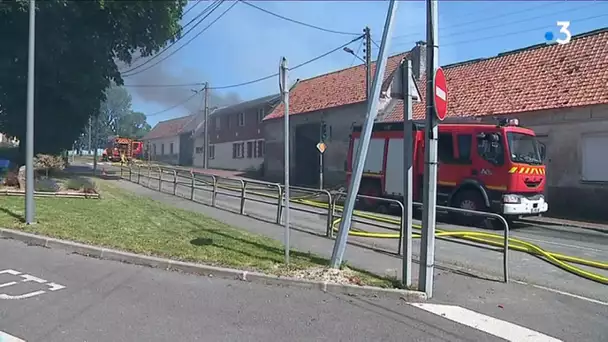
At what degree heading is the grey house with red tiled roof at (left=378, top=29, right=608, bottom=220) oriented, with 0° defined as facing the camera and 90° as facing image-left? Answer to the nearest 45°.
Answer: approximately 45°

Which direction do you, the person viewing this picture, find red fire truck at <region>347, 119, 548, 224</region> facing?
facing the viewer and to the right of the viewer

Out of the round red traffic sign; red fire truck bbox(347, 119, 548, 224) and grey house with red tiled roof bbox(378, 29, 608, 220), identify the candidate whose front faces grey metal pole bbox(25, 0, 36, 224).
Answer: the grey house with red tiled roof

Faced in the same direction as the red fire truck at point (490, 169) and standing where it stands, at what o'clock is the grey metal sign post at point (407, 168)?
The grey metal sign post is roughly at 2 o'clock from the red fire truck.

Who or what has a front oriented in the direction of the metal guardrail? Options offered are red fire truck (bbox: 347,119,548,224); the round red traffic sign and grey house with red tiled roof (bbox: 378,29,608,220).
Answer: the grey house with red tiled roof

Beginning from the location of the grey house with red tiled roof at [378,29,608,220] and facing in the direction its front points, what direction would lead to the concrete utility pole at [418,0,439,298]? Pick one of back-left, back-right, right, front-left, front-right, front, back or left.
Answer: front-left

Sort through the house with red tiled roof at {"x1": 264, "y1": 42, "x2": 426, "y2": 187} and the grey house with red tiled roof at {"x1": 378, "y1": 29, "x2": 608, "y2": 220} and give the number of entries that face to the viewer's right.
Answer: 0

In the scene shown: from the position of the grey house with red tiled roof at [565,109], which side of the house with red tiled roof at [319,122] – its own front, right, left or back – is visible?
left

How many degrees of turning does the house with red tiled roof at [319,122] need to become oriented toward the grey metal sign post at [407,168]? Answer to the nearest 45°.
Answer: approximately 45° to its left

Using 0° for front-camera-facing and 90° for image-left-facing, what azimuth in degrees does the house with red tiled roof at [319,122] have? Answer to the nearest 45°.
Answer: approximately 45°

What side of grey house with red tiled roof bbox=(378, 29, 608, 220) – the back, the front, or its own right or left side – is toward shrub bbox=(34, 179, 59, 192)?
front

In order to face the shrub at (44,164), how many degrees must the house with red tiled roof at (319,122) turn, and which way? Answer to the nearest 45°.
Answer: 0° — it already faces it
